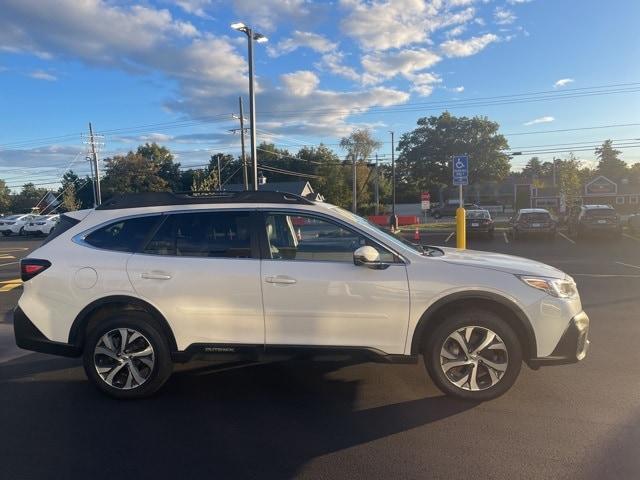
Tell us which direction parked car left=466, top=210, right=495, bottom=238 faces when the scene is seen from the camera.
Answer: facing away from the viewer

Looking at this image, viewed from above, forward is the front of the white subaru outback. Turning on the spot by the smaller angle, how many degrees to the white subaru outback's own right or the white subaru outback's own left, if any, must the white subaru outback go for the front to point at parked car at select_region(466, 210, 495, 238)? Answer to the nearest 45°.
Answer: approximately 45° to the white subaru outback's own left

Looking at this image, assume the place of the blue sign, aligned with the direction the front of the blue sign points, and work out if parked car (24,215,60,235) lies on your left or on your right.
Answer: on your right

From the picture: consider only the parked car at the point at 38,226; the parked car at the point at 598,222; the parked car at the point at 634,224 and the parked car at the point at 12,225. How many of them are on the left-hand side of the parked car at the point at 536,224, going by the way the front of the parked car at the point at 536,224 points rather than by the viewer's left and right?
2

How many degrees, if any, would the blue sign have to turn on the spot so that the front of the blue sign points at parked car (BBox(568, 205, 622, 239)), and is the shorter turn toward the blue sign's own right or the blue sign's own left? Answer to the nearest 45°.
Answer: approximately 135° to the blue sign's own left

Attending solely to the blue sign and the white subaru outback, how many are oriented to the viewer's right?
1

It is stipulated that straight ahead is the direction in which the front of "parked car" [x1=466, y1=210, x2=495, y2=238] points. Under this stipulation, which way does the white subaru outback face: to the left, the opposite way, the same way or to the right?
to the right

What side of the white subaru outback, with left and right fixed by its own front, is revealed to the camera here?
right

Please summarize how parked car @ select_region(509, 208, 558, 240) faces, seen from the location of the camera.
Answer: facing away from the viewer

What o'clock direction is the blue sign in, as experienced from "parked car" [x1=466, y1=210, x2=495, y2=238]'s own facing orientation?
The blue sign is roughly at 6 o'clock from the parked car.

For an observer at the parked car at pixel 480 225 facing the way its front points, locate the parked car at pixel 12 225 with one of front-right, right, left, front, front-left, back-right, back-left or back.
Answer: left

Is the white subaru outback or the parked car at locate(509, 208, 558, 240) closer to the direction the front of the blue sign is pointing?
the white subaru outback

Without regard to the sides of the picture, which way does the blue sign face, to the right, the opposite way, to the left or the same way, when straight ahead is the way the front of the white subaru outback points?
to the right

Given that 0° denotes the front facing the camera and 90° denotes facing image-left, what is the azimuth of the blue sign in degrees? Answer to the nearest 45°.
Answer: approximately 0°
